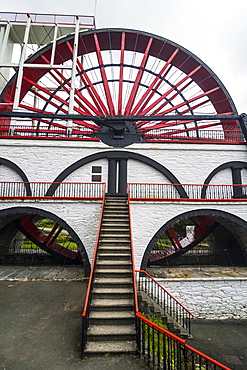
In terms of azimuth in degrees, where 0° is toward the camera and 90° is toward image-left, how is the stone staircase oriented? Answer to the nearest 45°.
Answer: approximately 0°

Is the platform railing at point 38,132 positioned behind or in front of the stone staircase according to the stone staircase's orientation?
behind

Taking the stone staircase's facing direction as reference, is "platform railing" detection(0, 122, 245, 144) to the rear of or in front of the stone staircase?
to the rear

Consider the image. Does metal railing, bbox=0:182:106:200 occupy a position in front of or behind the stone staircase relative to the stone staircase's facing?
behind
